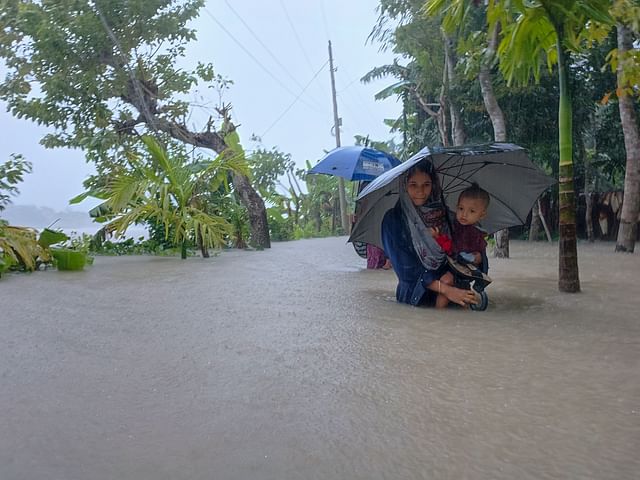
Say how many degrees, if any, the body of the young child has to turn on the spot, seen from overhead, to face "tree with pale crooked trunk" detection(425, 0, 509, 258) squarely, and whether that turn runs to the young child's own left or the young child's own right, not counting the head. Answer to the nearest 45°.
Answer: approximately 135° to the young child's own right

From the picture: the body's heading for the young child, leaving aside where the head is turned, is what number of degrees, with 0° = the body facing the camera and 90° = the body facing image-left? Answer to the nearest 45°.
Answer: approximately 45°

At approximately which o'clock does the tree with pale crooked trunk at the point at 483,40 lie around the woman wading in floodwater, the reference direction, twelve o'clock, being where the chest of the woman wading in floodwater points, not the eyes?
The tree with pale crooked trunk is roughly at 8 o'clock from the woman wading in floodwater.

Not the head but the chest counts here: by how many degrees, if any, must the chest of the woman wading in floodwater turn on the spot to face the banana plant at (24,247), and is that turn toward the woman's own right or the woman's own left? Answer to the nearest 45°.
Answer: approximately 135° to the woman's own right

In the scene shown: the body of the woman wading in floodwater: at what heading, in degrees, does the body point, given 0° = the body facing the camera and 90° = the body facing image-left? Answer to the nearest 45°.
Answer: approximately 315°

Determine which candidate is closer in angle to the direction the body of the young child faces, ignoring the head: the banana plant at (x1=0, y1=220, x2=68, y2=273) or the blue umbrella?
the banana plant
